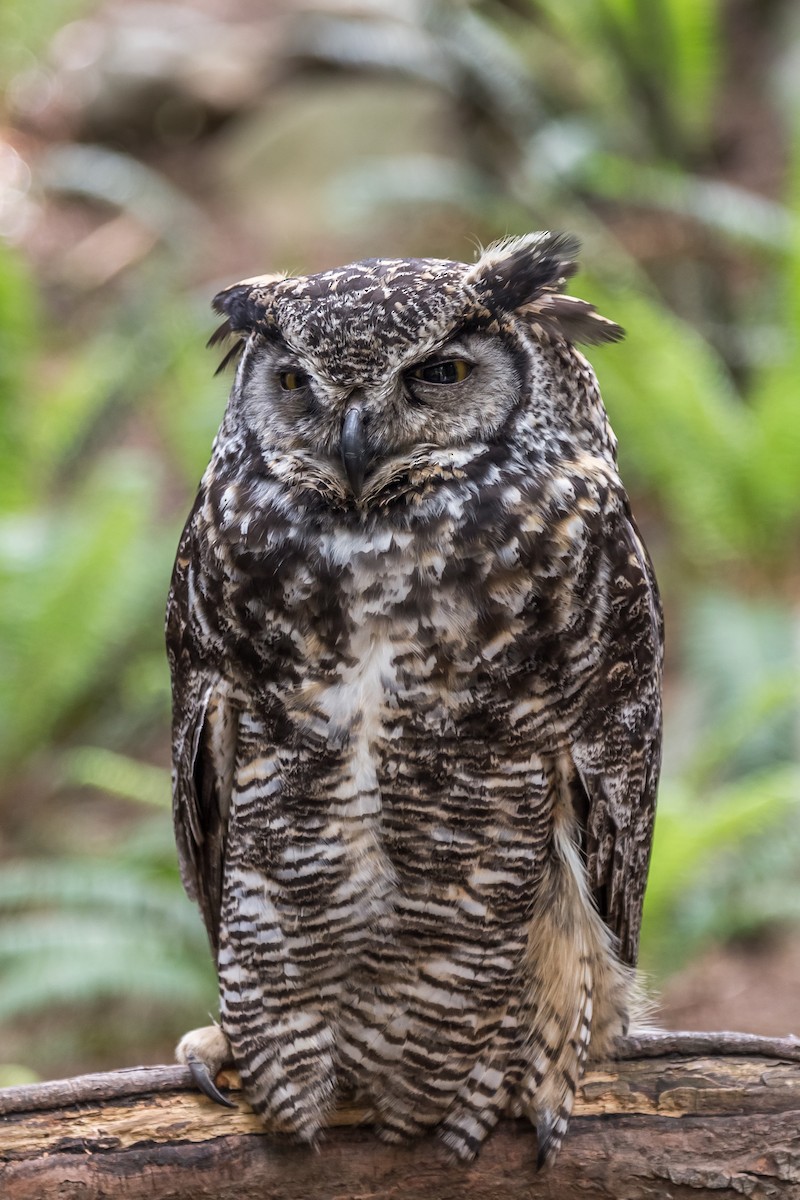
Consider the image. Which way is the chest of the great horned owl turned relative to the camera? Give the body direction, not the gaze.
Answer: toward the camera
